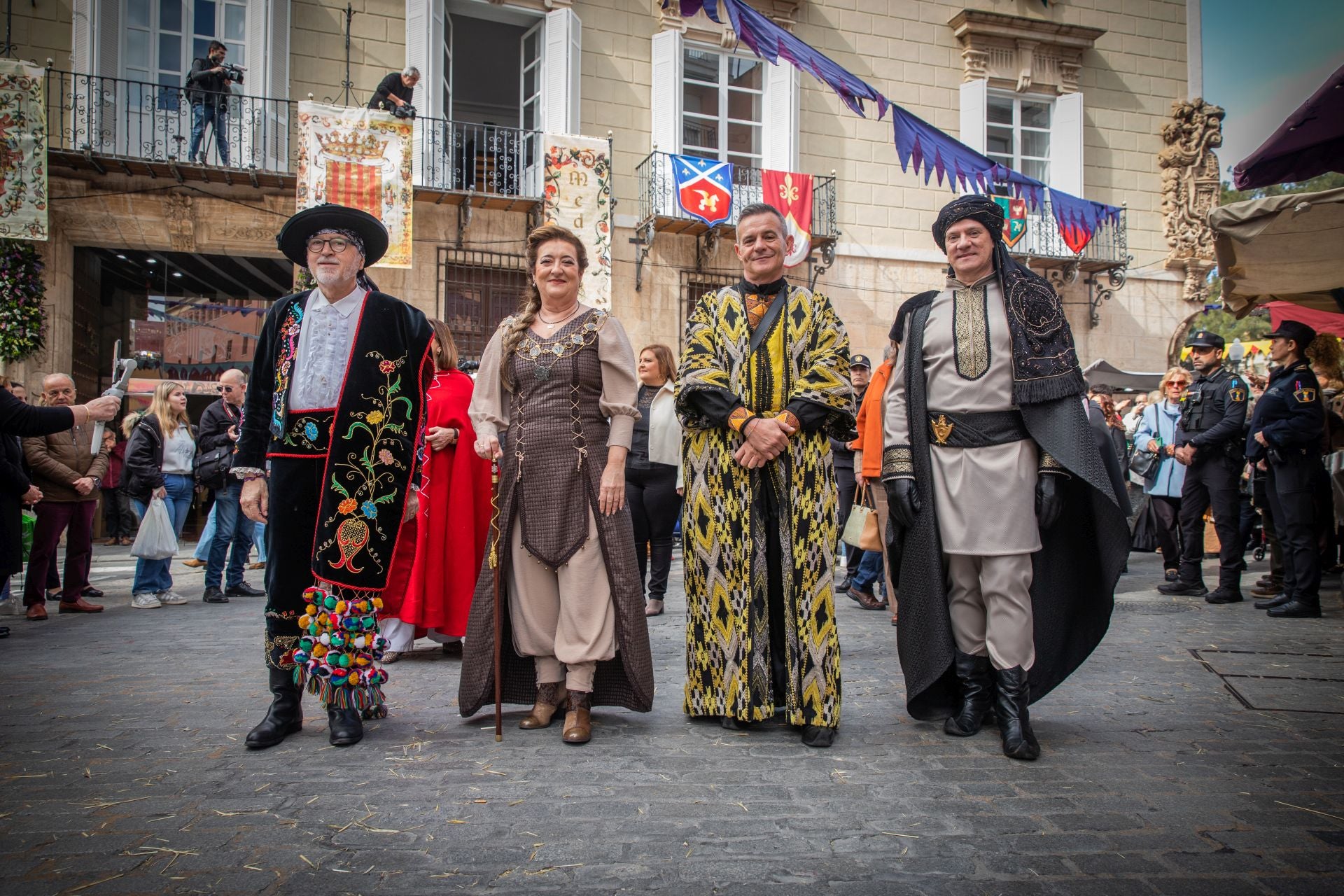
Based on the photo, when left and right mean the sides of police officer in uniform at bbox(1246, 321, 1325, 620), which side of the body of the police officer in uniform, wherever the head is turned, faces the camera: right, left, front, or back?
left

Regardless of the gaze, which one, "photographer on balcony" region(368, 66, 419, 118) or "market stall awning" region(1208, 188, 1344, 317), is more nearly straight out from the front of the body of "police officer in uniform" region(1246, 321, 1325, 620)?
the photographer on balcony

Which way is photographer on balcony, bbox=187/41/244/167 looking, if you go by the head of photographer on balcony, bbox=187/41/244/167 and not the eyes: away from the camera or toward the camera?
toward the camera

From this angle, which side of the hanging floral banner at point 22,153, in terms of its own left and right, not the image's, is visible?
front

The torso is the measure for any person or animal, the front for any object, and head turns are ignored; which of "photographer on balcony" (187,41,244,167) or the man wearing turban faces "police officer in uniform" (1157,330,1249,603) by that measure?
the photographer on balcony

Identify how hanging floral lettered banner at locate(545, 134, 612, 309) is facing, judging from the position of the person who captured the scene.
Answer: facing the viewer

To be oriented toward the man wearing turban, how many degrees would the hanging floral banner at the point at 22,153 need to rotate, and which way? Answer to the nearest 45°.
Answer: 0° — it already faces them

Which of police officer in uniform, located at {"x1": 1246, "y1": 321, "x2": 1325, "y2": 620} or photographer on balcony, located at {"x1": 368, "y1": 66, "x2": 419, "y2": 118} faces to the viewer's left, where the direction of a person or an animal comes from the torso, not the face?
the police officer in uniform
